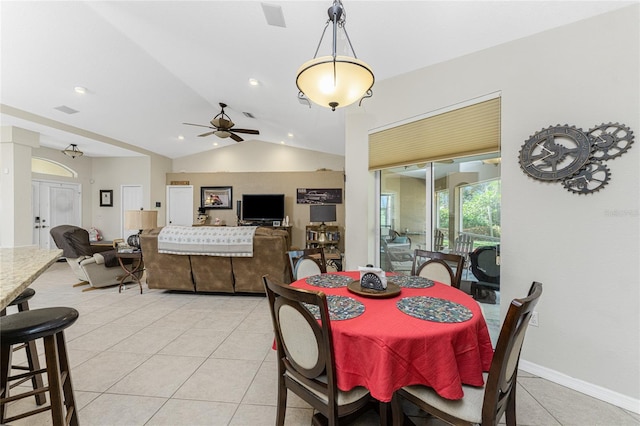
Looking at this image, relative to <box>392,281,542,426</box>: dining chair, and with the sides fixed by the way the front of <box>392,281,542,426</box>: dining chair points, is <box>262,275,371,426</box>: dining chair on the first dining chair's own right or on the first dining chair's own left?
on the first dining chair's own left

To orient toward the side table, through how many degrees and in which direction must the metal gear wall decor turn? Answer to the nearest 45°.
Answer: approximately 45° to its right

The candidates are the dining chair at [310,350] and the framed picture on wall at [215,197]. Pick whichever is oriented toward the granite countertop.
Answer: the framed picture on wall

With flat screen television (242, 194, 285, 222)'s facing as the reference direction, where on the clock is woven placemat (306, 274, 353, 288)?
The woven placemat is roughly at 12 o'clock from the flat screen television.

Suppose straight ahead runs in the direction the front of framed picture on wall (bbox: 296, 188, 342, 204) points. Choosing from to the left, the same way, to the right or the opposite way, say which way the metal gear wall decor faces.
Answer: to the right

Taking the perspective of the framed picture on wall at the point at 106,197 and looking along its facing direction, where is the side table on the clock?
The side table is roughly at 12 o'clock from the framed picture on wall.

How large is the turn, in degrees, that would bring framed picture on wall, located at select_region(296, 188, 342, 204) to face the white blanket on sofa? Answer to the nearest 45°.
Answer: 0° — it already faces it

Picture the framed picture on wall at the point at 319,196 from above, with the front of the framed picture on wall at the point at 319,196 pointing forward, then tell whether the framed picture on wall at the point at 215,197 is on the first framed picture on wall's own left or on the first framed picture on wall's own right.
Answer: on the first framed picture on wall's own right
